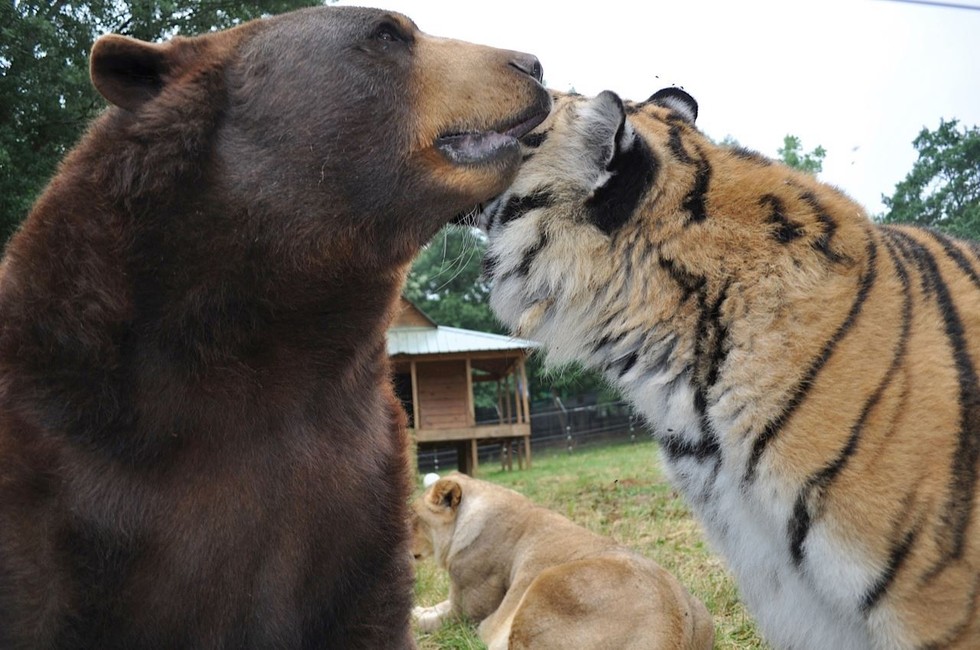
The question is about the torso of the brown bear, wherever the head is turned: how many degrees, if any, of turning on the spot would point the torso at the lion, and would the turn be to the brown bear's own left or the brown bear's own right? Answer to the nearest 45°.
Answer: approximately 45° to the brown bear's own left

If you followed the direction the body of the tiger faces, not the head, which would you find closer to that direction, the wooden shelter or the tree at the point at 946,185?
the wooden shelter

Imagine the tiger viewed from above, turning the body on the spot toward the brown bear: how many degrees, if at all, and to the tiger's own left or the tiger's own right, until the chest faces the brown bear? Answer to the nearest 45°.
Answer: approximately 45° to the tiger's own left

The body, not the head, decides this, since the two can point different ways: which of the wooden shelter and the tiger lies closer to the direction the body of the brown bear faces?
the tiger

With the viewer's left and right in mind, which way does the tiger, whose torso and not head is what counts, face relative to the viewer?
facing to the left of the viewer
